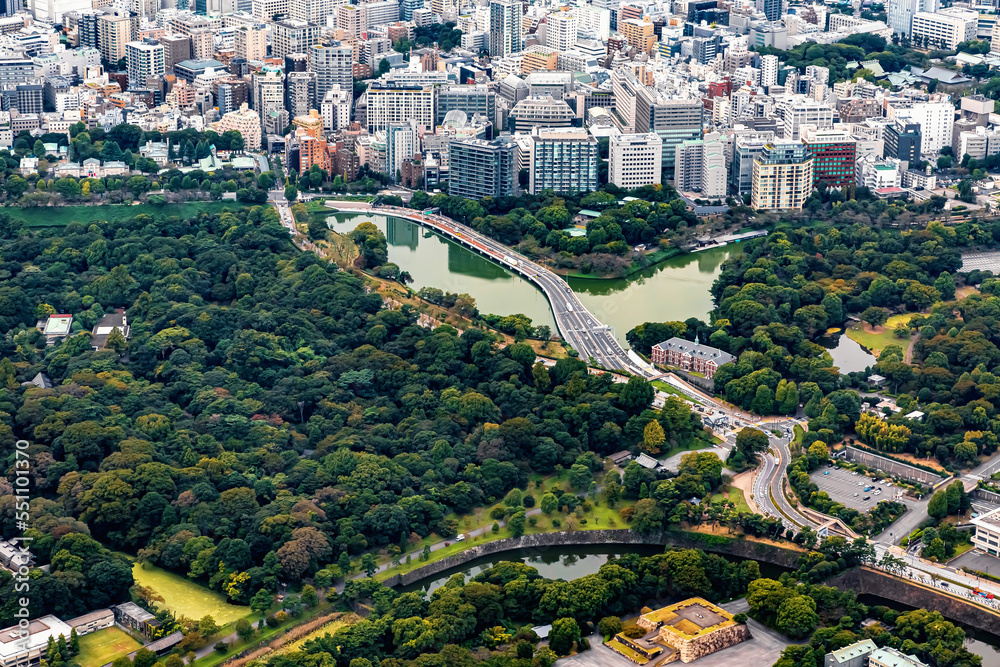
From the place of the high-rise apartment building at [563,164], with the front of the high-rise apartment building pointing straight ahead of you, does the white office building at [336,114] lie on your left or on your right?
on your right

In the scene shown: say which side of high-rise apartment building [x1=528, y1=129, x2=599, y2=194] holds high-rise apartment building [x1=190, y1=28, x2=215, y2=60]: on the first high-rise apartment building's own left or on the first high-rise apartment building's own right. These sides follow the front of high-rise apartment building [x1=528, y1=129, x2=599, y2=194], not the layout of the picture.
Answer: on the first high-rise apartment building's own right

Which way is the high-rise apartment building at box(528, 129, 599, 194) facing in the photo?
toward the camera

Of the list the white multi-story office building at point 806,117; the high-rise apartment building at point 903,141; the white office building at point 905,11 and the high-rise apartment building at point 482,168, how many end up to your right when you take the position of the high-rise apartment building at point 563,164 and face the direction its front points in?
1

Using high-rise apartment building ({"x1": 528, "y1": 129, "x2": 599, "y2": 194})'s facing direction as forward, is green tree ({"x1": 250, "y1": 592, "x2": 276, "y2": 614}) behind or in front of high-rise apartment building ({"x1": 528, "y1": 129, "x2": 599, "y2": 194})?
in front

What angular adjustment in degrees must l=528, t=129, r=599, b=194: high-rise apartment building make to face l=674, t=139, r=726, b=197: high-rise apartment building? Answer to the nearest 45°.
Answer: approximately 90° to its left

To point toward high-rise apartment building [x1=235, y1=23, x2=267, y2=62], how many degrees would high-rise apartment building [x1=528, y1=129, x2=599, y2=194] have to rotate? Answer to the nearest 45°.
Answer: approximately 135° to its right

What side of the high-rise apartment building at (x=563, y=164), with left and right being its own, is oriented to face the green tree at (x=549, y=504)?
front

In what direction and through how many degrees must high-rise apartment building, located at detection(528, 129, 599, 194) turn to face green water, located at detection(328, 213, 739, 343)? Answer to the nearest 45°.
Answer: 0° — it already faces it

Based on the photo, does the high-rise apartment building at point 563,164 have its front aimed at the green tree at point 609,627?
yes

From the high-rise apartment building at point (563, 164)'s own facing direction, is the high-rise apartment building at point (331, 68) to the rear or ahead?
to the rear

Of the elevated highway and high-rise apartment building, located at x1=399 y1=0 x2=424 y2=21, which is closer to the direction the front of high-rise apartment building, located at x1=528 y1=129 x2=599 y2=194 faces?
the elevated highway

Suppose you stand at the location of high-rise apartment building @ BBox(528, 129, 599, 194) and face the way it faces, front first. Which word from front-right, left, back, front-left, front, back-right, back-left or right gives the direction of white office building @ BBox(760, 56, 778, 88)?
back-left

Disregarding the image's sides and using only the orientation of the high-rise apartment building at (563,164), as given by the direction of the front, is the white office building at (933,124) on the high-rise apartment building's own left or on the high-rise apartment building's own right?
on the high-rise apartment building's own left

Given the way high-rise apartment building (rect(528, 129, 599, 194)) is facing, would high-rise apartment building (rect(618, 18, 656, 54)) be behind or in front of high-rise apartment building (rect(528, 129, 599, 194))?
behind

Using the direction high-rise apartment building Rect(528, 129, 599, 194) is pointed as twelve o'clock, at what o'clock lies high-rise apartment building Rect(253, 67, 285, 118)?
high-rise apartment building Rect(253, 67, 285, 118) is roughly at 4 o'clock from high-rise apartment building Rect(528, 129, 599, 194).

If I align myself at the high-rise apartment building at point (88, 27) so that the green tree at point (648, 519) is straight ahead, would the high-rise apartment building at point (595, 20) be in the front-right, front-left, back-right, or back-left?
front-left

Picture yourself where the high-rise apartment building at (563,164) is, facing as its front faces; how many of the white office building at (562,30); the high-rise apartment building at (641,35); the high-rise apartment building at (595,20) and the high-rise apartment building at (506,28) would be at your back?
4

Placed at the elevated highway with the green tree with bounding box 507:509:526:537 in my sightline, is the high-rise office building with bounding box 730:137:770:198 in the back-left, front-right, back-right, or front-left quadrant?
back-left

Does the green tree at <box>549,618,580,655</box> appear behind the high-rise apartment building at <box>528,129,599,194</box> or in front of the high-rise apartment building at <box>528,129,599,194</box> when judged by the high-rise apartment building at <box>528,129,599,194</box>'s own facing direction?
in front
